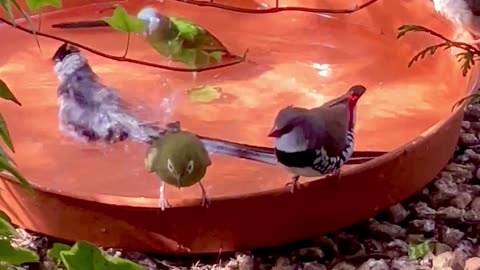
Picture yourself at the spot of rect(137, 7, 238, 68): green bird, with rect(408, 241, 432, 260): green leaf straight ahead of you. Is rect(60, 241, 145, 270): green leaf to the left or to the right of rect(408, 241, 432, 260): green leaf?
right

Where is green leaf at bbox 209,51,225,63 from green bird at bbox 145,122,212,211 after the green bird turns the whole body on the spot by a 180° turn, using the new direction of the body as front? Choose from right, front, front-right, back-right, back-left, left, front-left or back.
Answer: front

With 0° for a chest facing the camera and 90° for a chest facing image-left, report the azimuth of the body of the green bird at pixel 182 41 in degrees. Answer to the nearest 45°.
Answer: approximately 90°

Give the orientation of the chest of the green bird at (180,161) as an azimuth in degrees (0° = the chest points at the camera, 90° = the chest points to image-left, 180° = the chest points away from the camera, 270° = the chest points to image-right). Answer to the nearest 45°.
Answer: approximately 0°

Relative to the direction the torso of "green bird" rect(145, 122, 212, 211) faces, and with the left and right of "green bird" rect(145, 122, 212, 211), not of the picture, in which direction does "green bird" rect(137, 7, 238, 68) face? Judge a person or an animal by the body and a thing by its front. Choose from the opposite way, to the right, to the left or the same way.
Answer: to the right

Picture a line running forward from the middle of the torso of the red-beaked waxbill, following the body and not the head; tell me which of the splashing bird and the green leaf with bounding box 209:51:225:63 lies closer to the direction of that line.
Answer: the splashing bird

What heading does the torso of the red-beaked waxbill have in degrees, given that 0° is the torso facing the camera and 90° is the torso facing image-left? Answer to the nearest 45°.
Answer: approximately 45°

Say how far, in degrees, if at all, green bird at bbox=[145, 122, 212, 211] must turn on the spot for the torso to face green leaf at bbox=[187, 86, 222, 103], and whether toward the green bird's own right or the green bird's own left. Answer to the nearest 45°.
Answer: approximately 180°

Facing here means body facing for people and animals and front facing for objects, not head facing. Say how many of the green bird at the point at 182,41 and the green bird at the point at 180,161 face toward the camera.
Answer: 1

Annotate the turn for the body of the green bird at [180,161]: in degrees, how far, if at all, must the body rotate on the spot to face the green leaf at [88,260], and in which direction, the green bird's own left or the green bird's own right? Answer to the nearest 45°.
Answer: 0° — it already faces it

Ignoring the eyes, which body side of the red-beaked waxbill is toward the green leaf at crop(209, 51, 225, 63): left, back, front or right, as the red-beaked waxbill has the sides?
right

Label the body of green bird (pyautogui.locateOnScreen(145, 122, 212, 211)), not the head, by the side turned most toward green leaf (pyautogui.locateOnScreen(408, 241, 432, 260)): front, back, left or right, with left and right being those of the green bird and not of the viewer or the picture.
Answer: left
